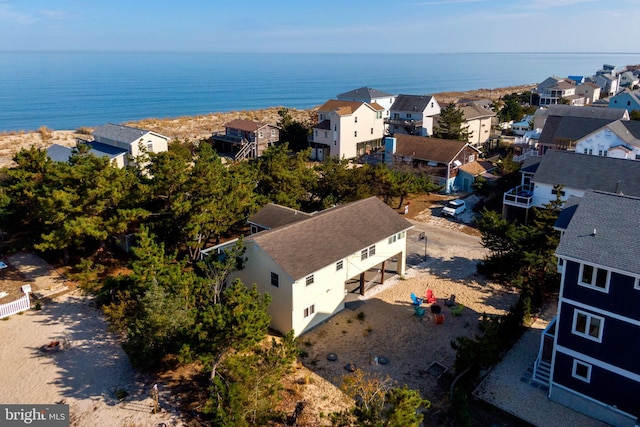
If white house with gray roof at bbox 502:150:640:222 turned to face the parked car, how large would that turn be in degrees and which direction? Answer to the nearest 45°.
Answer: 0° — it already faces it

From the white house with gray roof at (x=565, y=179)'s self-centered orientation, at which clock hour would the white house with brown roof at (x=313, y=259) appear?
the white house with brown roof at (x=313, y=259) is roughly at 10 o'clock from the white house with gray roof at (x=565, y=179).

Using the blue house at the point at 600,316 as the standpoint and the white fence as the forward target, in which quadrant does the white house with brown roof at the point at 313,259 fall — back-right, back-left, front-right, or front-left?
front-right

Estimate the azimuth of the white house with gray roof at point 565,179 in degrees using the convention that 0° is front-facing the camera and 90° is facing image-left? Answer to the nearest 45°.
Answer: approximately 90°

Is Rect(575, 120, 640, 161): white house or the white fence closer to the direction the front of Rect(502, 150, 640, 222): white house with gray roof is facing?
the white fence

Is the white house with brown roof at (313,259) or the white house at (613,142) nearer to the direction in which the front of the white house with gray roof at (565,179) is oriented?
the white house with brown roof

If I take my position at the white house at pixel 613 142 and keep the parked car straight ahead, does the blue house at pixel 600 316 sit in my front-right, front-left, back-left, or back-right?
front-left

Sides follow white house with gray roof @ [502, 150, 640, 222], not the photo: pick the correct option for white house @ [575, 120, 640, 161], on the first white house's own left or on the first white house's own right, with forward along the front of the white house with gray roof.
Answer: on the first white house's own right

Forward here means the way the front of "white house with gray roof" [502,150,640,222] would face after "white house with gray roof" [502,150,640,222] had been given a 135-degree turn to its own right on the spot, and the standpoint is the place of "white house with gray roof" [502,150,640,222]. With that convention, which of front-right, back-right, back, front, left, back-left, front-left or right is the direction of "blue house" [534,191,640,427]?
back-right

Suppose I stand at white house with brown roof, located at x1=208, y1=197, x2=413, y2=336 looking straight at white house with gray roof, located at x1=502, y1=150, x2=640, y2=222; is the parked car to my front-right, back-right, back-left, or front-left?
front-left

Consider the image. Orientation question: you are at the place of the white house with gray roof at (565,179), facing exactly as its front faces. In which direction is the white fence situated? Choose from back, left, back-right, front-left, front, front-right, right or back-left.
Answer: front-left
